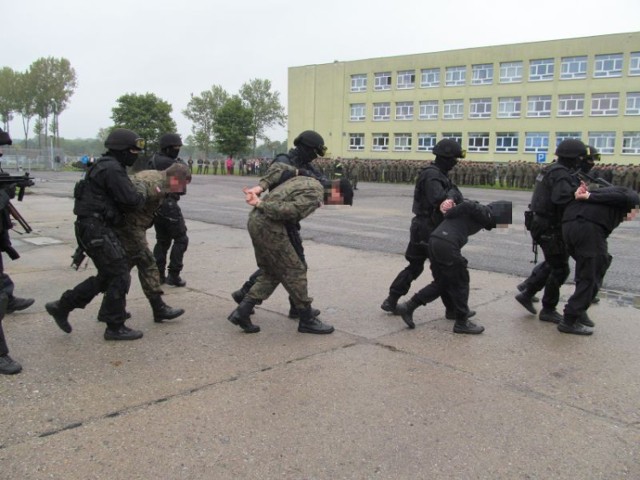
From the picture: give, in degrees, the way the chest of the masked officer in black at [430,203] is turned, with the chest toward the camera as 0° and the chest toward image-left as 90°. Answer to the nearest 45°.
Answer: approximately 270°

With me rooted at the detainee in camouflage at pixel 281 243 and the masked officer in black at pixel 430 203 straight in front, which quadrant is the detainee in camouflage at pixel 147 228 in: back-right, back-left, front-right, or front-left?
back-left

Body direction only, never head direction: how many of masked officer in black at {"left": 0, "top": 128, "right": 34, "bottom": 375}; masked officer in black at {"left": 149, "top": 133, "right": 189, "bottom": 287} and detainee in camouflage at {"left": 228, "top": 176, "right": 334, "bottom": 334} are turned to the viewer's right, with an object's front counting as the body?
3

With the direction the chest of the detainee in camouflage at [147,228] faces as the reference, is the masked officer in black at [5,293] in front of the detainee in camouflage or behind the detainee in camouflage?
behind

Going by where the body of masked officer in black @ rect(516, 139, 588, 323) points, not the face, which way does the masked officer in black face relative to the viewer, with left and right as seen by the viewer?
facing to the right of the viewer

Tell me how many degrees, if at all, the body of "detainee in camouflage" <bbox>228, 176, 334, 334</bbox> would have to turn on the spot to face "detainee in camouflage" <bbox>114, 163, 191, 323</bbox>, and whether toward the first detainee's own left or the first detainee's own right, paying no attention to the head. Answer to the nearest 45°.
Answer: approximately 180°

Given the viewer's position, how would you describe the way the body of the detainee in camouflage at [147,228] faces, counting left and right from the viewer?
facing to the right of the viewer

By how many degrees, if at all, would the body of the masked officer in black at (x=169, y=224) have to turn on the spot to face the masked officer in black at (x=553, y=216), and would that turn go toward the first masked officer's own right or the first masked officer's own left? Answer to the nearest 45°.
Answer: approximately 45° to the first masked officer's own right

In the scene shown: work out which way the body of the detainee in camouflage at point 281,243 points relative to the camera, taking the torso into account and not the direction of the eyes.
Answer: to the viewer's right

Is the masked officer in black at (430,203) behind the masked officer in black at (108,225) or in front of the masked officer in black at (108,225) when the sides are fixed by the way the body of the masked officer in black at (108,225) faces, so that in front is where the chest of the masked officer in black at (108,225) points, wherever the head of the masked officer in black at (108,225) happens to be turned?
in front

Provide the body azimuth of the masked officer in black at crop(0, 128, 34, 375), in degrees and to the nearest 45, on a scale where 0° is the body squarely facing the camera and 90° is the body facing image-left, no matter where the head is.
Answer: approximately 270°

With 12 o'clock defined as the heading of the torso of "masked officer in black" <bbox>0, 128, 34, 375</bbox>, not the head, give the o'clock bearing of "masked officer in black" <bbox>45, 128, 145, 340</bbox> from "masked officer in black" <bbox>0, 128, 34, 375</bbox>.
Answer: "masked officer in black" <bbox>45, 128, 145, 340</bbox> is roughly at 11 o'clock from "masked officer in black" <bbox>0, 128, 34, 375</bbox>.

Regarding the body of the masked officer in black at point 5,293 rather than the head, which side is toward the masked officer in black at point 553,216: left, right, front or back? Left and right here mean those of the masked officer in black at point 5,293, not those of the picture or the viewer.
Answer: front

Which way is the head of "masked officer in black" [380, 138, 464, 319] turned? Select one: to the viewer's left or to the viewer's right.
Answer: to the viewer's right
